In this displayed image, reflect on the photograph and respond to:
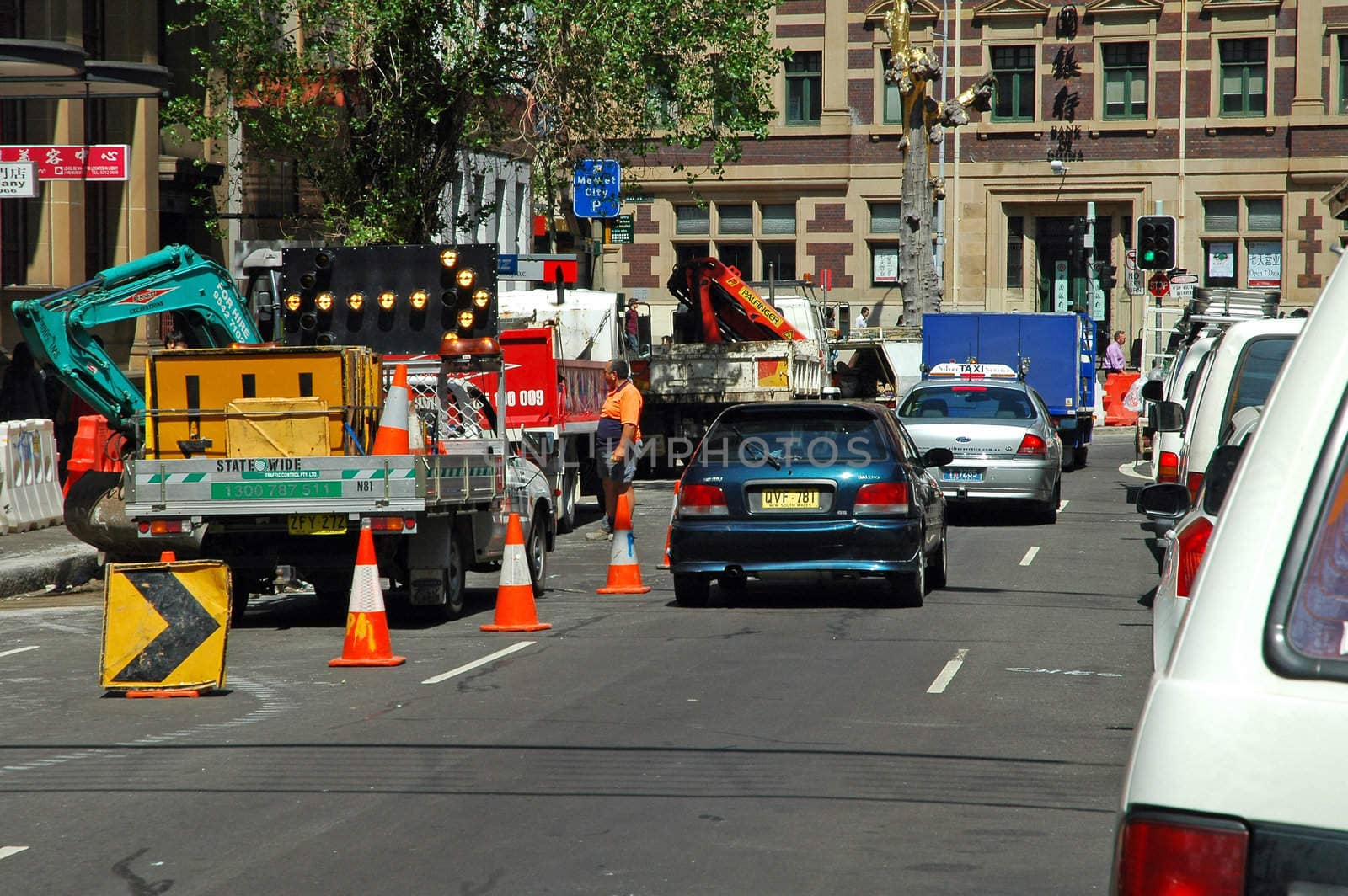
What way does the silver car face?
away from the camera

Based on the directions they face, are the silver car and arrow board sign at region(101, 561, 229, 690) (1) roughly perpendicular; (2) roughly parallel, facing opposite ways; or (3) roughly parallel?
roughly parallel, facing opposite ways

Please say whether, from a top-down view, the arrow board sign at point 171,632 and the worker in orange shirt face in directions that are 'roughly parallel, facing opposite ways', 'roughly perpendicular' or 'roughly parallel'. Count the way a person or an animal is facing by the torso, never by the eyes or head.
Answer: roughly perpendicular

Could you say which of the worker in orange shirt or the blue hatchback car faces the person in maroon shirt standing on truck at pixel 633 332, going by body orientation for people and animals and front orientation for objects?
the blue hatchback car

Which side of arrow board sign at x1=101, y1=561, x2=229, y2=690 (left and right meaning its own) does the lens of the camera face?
front

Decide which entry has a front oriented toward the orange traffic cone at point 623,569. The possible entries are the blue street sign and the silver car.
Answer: the blue street sign

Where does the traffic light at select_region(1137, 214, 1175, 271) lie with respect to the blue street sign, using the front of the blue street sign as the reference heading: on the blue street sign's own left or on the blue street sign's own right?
on the blue street sign's own left

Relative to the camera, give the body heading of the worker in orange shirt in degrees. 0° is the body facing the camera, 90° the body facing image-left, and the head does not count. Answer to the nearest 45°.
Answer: approximately 90°

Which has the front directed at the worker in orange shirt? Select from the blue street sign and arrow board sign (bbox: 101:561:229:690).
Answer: the blue street sign

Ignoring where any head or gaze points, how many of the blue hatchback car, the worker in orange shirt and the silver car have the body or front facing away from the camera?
2

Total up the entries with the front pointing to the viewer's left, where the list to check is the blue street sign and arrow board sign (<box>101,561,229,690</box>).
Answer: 0

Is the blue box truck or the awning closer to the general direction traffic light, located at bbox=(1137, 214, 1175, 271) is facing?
the awning

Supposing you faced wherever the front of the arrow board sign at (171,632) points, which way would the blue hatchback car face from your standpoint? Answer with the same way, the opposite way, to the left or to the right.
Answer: the opposite way

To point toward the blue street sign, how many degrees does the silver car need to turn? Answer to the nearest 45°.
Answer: approximately 45° to its left

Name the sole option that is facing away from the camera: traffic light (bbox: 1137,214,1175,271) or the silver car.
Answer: the silver car

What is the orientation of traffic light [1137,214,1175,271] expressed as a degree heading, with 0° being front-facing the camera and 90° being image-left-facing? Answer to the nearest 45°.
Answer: approximately 0°

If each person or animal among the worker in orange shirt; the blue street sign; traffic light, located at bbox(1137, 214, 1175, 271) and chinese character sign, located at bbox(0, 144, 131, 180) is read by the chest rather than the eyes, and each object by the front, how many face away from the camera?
0
